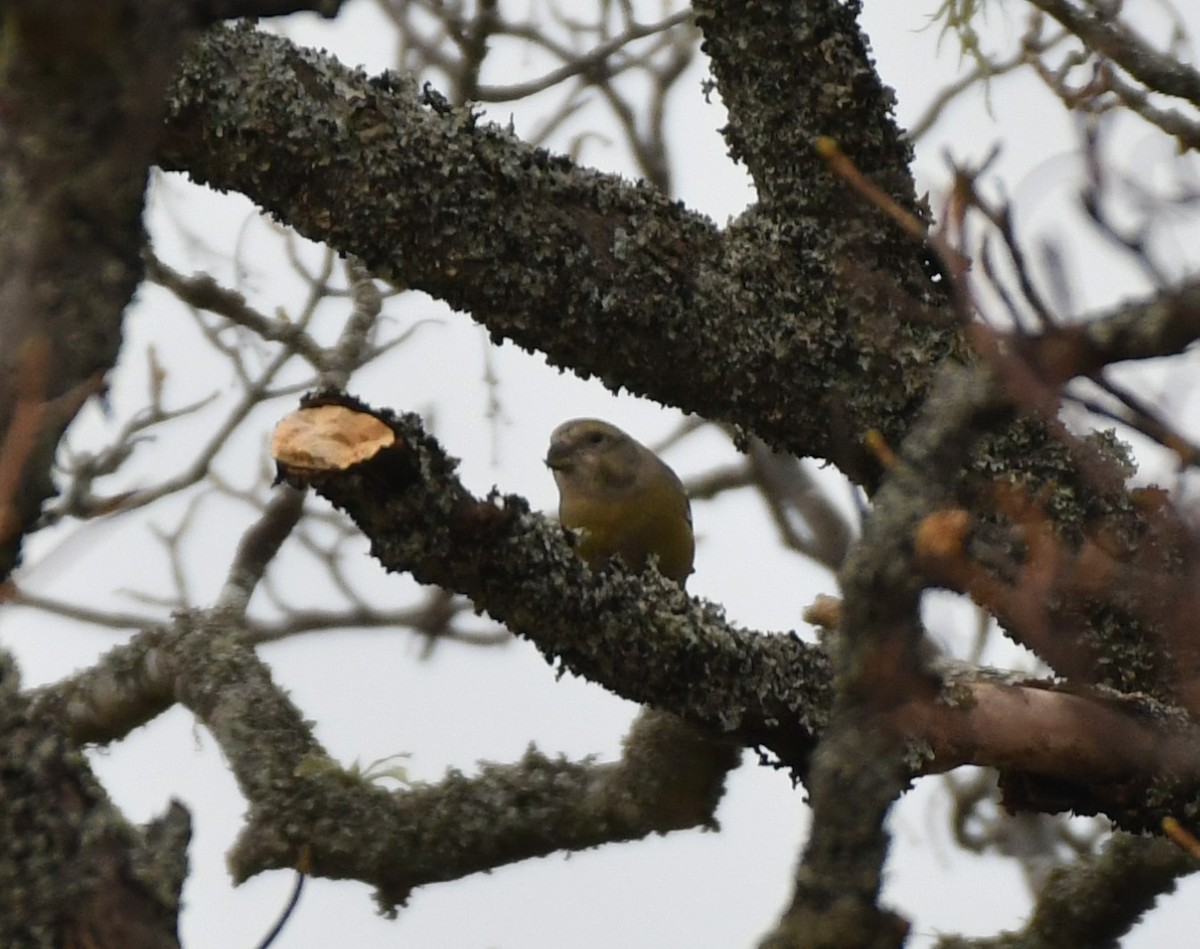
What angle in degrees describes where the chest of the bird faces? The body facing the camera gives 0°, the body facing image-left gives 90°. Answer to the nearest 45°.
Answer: approximately 45°
